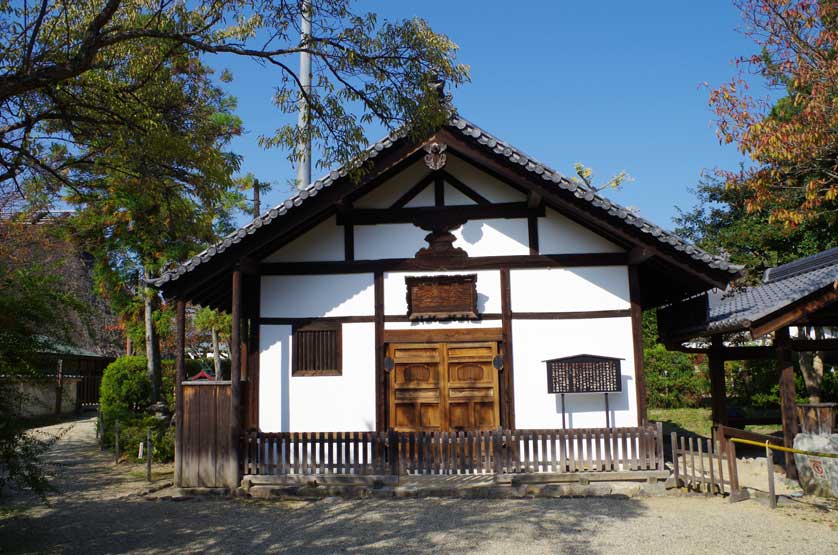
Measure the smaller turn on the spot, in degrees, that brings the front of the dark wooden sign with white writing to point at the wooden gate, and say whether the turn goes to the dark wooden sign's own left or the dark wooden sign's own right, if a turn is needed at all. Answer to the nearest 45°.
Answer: approximately 90° to the dark wooden sign's own right

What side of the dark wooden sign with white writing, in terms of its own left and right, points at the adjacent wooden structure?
left

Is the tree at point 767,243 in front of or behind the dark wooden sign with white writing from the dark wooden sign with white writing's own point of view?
behind

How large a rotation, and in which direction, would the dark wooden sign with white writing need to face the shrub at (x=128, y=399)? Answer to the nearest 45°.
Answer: approximately 135° to its right

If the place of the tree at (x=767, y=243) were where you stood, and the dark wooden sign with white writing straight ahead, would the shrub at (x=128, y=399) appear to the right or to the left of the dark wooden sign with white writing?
right

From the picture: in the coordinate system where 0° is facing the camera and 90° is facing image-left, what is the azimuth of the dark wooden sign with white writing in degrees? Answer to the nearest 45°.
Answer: approximately 0°

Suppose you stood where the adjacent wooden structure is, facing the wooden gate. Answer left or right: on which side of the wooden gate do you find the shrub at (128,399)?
right

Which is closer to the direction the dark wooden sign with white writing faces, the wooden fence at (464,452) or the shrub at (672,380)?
the wooden fence
